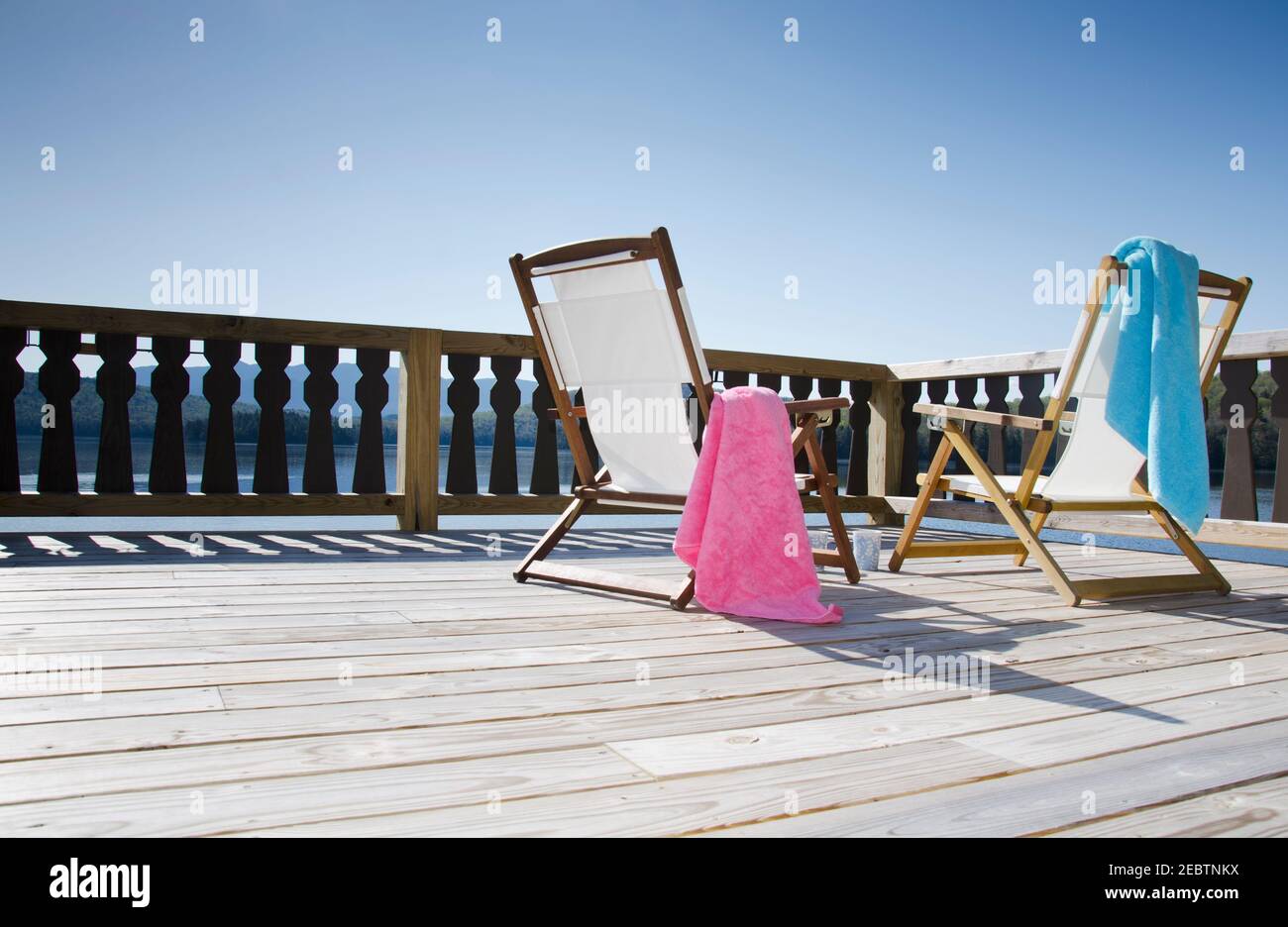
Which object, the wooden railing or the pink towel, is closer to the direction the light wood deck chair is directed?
the wooden railing

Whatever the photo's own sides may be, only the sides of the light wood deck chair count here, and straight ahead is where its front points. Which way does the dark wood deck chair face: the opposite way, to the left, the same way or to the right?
to the right

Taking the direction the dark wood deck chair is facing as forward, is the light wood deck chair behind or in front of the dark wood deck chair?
in front

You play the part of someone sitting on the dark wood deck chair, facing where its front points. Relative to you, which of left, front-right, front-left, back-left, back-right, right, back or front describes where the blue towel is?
front-right

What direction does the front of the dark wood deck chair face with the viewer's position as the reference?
facing away from the viewer and to the right of the viewer

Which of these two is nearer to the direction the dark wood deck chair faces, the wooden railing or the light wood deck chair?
the light wood deck chair

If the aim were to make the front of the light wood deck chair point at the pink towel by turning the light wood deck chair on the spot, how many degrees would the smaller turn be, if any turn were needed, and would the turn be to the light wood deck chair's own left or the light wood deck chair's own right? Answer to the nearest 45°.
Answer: approximately 90° to the light wood deck chair's own left
